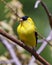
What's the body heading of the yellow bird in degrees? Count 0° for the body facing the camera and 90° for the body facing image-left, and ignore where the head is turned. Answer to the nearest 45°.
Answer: approximately 45°
